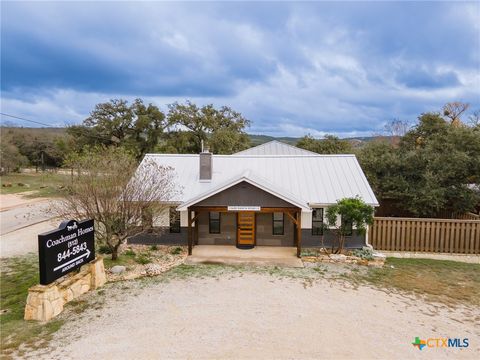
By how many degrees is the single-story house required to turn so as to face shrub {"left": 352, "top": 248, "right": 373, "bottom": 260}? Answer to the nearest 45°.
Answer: approximately 90° to its left

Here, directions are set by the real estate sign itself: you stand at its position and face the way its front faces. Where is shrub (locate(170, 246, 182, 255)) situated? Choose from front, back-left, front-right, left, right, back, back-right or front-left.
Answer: left

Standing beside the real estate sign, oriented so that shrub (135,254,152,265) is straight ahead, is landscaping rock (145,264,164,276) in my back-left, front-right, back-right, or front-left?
front-right

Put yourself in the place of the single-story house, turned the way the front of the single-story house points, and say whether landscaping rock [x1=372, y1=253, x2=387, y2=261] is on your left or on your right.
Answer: on your left

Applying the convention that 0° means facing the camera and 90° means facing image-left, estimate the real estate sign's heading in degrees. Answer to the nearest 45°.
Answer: approximately 315°

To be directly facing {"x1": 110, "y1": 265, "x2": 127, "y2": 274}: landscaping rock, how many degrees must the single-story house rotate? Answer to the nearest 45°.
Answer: approximately 45° to its right

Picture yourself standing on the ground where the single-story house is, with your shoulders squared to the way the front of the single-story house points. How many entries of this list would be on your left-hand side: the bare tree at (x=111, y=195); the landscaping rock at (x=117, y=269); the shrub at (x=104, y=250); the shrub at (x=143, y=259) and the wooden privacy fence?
1

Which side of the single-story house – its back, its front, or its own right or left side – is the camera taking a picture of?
front

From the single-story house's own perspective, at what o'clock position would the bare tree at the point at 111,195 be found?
The bare tree is roughly at 2 o'clock from the single-story house.

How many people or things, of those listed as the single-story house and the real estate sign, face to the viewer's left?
0

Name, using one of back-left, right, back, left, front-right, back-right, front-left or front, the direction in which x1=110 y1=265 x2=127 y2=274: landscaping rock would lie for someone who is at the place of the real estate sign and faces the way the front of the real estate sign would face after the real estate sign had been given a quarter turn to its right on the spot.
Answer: back

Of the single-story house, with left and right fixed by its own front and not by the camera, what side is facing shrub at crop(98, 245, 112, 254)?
right

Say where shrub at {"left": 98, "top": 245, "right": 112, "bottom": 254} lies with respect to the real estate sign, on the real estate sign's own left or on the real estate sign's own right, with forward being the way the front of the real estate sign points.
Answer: on the real estate sign's own left

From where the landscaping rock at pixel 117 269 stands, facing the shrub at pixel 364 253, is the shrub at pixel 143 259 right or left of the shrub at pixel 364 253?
left

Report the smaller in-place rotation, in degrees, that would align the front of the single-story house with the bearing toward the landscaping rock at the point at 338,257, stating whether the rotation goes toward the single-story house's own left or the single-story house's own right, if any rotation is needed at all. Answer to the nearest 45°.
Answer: approximately 45° to the single-story house's own left

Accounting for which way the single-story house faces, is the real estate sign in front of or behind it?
in front
